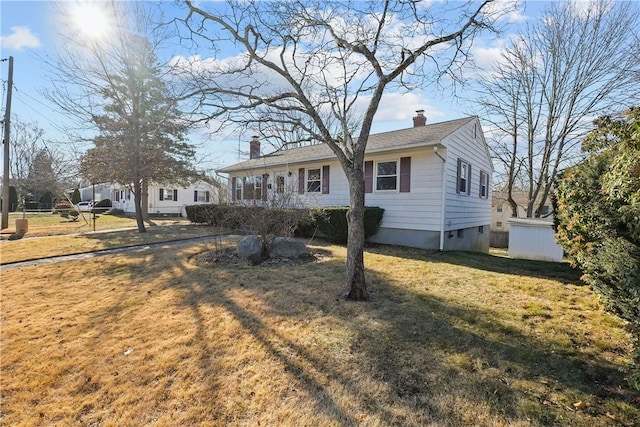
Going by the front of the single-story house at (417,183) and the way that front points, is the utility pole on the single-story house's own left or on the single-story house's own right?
on the single-story house's own right

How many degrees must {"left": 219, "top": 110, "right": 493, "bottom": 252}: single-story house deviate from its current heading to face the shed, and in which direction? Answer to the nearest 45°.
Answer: approximately 135° to its left

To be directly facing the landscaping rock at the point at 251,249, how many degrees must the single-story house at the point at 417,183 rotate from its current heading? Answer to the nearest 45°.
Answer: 0° — it already faces it

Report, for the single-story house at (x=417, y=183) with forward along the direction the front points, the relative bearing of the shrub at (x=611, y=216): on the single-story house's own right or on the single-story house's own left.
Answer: on the single-story house's own left

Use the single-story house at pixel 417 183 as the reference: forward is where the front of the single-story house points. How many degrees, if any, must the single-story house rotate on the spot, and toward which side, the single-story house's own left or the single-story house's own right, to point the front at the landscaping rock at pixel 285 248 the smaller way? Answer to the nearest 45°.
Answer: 0° — it already faces it

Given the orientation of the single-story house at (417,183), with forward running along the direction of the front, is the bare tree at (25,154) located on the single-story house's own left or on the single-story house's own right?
on the single-story house's own right

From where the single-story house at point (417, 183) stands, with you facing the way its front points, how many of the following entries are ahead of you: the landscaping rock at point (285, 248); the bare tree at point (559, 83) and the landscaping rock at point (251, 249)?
2

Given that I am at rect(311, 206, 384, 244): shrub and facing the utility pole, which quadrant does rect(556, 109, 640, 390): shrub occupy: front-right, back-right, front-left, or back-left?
back-left

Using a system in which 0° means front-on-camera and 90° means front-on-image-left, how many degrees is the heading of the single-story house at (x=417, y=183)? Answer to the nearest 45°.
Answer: approximately 45°

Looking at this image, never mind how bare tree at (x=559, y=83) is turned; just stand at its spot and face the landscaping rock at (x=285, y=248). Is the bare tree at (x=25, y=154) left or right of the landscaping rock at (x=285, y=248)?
right

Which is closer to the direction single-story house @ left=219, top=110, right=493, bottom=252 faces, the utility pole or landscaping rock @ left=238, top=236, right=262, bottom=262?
the landscaping rock
